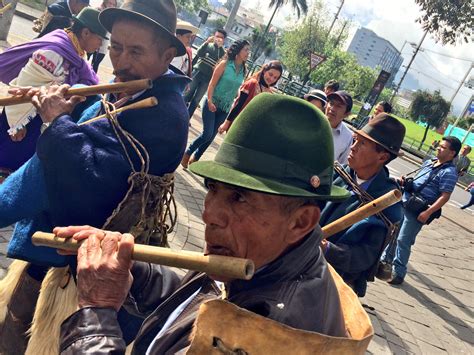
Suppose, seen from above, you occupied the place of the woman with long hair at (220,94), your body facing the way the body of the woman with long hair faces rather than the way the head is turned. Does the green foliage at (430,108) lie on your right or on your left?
on your left

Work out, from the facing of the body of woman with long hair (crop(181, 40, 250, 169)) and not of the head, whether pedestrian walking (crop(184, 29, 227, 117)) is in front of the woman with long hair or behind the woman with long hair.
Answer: behind

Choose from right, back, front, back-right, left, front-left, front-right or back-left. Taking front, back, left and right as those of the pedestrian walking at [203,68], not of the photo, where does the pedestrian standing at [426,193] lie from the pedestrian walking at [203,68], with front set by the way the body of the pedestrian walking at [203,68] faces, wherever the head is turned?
front-left

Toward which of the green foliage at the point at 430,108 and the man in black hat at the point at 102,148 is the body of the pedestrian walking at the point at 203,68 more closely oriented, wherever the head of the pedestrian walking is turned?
the man in black hat

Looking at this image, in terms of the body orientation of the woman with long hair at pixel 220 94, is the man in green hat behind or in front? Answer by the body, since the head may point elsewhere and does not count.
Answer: in front

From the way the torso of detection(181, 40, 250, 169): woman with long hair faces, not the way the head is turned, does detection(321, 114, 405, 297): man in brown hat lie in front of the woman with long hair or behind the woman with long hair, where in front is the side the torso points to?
in front

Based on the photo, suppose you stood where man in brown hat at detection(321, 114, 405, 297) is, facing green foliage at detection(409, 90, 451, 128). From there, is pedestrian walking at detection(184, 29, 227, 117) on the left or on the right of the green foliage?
left

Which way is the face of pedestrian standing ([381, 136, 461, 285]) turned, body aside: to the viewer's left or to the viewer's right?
to the viewer's left

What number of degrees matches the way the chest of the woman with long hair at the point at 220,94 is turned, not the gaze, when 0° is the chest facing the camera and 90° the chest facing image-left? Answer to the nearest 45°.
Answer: approximately 315°

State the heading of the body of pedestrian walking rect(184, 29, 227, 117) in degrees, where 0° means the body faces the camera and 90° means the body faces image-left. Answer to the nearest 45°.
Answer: approximately 0°

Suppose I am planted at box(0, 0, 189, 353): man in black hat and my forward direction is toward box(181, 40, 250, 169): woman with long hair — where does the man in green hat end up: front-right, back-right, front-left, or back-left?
back-right

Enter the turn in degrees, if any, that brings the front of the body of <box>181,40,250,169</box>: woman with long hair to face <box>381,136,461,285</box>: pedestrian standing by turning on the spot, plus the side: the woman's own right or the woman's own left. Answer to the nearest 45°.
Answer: approximately 45° to the woman's own left

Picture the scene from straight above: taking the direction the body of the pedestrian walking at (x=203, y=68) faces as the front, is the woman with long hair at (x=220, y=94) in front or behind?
in front
